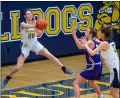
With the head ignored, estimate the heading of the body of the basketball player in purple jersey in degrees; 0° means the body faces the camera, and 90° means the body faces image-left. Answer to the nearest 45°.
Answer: approximately 90°

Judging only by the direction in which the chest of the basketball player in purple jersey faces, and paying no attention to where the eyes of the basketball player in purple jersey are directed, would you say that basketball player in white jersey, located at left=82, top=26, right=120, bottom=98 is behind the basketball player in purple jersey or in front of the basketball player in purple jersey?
behind
